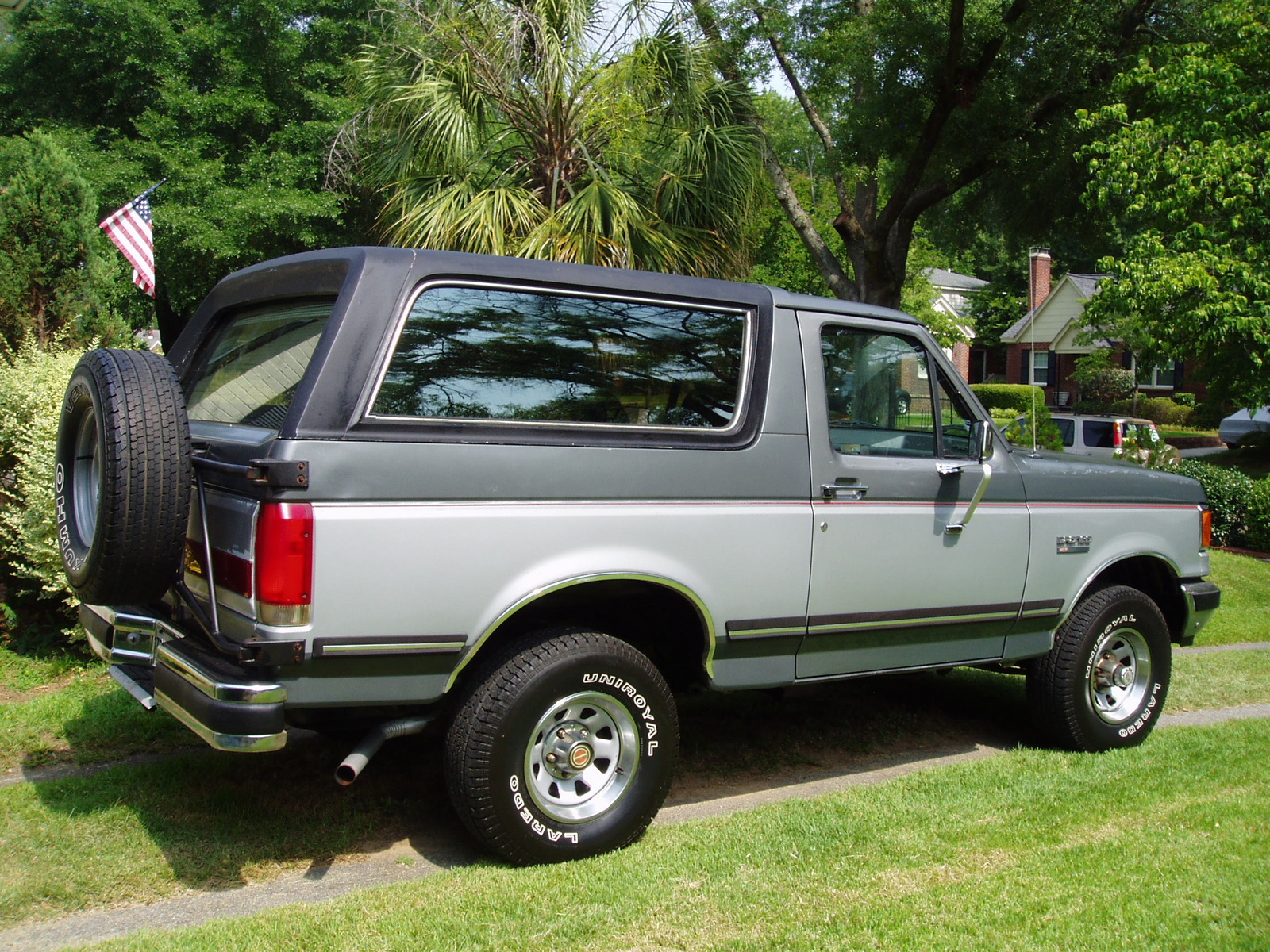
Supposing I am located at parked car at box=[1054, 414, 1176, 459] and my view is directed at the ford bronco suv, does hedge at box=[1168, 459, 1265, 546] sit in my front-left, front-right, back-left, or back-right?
front-left

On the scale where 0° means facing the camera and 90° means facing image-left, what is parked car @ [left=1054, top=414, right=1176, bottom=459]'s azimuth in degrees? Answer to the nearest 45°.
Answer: approximately 135°

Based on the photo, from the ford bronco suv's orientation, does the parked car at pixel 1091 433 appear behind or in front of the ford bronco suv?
in front

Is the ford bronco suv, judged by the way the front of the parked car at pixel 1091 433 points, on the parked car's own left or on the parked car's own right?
on the parked car's own left

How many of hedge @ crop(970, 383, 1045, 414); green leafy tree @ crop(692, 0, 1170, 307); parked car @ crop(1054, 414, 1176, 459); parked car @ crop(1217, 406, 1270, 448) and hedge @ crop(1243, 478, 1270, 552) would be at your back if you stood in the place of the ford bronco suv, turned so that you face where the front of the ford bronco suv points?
0

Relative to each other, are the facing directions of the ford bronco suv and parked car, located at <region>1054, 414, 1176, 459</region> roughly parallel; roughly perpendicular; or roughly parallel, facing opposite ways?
roughly perpendicular

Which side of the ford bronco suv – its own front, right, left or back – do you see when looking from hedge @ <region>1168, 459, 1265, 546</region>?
front

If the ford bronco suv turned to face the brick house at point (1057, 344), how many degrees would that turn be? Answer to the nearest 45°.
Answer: approximately 45° to its left
